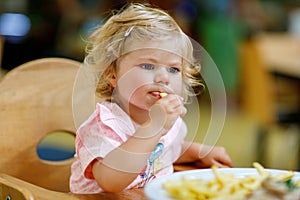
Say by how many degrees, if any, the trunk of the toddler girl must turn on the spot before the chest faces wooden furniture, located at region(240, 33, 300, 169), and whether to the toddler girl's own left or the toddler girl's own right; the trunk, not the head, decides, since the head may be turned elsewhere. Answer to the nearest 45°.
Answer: approximately 135° to the toddler girl's own left

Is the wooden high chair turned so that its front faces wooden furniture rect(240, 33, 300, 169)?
no

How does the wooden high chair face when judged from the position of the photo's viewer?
facing the viewer and to the right of the viewer
